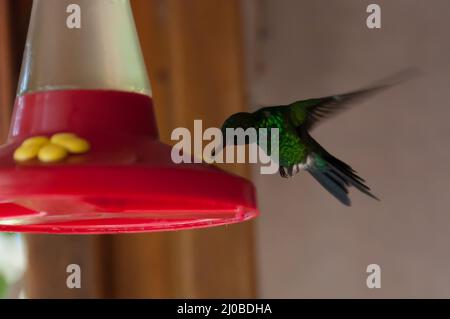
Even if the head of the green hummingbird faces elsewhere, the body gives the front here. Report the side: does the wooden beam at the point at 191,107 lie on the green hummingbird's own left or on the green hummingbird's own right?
on the green hummingbird's own right

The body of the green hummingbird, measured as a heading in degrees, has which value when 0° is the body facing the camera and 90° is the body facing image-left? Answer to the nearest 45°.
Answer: approximately 90°
